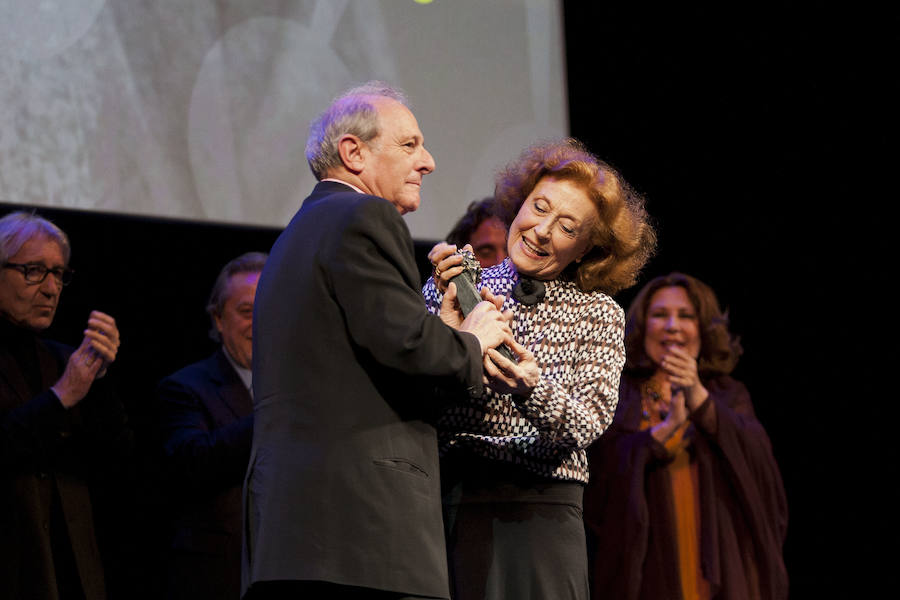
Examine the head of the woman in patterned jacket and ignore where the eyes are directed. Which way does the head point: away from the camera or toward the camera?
toward the camera

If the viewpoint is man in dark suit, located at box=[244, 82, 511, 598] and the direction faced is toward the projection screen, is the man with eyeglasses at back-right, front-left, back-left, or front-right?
front-left

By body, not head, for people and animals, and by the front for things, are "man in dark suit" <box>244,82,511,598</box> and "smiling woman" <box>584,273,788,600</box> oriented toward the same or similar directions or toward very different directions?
very different directions

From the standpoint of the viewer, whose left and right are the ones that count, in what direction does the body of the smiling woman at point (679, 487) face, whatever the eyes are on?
facing the viewer

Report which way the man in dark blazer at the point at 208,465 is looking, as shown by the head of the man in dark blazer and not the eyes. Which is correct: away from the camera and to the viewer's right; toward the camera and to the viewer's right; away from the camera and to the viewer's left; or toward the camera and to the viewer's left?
toward the camera and to the viewer's right

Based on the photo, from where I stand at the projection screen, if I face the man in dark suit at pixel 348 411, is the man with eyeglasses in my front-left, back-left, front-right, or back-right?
front-right

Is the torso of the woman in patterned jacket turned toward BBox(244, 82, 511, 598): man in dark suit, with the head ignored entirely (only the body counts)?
yes

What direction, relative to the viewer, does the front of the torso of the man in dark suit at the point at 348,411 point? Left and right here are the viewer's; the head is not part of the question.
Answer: facing away from the viewer and to the right of the viewer

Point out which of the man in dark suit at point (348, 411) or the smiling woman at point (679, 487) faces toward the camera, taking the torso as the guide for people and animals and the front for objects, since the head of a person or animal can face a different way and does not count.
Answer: the smiling woman

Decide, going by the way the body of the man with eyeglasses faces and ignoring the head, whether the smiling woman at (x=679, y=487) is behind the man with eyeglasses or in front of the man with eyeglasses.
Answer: in front

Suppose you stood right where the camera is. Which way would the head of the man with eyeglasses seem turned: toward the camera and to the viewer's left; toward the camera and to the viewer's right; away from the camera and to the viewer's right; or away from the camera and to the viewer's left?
toward the camera and to the viewer's right

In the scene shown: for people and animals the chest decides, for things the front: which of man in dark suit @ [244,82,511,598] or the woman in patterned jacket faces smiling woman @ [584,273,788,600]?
the man in dark suit

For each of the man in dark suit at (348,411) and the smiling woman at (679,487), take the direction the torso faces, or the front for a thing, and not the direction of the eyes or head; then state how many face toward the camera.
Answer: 1

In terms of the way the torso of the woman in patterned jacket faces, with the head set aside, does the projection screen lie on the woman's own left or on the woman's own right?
on the woman's own right

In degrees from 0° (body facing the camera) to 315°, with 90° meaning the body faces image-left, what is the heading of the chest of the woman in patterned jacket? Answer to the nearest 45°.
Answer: approximately 45°
